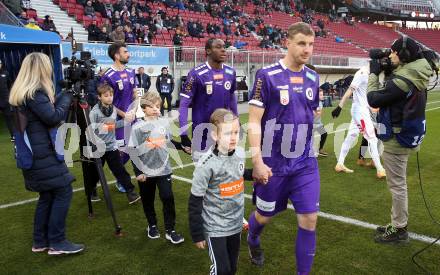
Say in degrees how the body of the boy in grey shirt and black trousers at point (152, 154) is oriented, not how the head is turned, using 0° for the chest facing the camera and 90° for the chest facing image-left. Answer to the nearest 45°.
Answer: approximately 315°

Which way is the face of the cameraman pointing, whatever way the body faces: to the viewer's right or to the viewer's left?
to the viewer's left

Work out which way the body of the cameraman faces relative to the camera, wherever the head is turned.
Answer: to the viewer's left

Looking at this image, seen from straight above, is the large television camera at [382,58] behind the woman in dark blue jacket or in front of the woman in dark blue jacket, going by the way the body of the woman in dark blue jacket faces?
in front

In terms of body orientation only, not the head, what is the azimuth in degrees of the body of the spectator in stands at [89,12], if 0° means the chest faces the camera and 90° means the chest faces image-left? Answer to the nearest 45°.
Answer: approximately 315°

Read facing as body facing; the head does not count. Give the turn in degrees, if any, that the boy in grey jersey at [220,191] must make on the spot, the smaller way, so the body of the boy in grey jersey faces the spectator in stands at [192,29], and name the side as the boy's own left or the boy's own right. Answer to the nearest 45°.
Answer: approximately 135° to the boy's own left

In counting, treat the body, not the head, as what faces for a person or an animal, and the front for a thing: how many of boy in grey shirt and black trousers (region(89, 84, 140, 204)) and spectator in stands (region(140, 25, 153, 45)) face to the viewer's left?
0

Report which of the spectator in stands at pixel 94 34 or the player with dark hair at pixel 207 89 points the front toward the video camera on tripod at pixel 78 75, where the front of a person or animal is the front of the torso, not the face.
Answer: the spectator in stands

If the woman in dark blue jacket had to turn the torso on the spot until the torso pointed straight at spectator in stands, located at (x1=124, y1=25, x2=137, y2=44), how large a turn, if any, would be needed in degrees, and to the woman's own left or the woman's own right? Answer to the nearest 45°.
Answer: approximately 90° to the woman's own left

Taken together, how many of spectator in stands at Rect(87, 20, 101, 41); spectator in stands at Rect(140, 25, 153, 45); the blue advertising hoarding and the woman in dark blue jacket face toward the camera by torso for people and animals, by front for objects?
3

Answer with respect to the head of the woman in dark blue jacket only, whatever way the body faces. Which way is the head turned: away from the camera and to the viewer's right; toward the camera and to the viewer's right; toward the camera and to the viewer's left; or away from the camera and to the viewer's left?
away from the camera and to the viewer's right

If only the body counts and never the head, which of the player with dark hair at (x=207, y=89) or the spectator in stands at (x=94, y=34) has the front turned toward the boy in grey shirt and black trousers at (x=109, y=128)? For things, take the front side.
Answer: the spectator in stands

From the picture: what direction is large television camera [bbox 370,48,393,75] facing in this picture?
to the viewer's left
